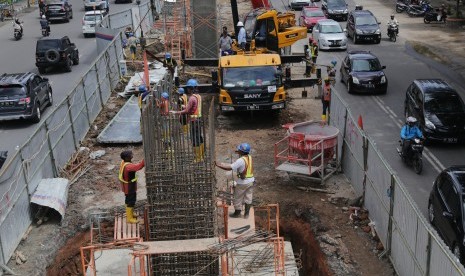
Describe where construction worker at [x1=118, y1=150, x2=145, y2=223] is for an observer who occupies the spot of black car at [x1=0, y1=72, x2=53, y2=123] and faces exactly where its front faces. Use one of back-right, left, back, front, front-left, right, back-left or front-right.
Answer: back-right

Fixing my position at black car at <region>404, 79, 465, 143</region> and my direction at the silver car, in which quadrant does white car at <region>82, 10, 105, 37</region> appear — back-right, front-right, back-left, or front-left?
front-left

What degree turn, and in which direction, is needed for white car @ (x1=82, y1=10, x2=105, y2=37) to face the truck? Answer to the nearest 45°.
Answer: approximately 180°

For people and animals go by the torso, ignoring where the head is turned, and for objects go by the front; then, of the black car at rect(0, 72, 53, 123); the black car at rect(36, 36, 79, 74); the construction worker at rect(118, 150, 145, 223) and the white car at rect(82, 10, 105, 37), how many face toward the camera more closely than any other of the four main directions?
0

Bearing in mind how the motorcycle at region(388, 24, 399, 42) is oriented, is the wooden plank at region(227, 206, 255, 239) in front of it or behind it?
in front

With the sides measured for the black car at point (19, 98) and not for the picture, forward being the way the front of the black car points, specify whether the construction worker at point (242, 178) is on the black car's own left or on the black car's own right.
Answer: on the black car's own right

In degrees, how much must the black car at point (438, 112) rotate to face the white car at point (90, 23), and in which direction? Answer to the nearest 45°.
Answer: approximately 180°

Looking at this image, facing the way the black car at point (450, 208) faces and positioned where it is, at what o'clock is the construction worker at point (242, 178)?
The construction worker is roughly at 4 o'clock from the black car.

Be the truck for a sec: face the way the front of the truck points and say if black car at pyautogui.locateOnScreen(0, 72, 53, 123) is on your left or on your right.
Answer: on your right

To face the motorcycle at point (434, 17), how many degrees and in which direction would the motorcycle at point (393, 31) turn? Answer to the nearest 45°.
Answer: approximately 180°

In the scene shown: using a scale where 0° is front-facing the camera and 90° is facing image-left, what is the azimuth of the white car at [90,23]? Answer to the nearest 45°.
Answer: approximately 180°

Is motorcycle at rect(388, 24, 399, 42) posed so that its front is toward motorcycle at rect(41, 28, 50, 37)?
no

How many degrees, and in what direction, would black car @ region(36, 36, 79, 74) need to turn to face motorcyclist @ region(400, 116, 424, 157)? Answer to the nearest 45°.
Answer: approximately 90° to its right

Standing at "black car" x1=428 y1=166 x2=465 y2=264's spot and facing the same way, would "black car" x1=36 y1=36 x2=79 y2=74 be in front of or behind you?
behind

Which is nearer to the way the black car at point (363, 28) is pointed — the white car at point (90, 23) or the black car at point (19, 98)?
the black car

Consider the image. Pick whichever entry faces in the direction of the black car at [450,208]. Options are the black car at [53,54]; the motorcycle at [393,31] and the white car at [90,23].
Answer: the motorcycle

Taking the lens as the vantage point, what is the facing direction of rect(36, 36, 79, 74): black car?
facing away from the viewer and to the right of the viewer

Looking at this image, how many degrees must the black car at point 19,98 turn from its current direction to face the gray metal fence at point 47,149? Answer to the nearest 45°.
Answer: approximately 135° to its right

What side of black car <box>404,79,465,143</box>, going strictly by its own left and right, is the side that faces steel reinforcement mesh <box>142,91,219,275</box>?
right

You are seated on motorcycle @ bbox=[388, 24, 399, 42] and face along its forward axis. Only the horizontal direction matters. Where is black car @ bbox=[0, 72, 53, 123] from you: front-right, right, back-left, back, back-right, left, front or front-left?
front-right

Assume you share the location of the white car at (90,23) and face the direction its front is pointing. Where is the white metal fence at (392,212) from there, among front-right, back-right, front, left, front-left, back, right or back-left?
back

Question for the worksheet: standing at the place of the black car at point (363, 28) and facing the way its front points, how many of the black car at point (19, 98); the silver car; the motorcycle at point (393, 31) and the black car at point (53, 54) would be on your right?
3
